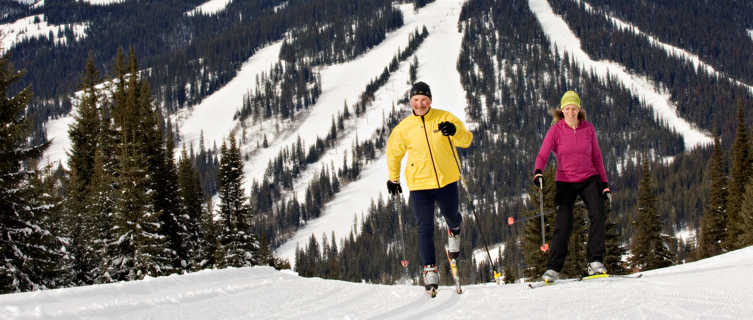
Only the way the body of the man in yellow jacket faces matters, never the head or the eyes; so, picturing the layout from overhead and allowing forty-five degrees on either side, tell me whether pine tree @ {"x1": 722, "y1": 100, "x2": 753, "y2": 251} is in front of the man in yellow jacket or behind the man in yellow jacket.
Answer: behind

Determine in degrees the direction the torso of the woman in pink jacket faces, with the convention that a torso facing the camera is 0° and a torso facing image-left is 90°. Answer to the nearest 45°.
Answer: approximately 0°

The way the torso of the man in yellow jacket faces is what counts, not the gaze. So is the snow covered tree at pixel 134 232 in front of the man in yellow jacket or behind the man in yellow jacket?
behind

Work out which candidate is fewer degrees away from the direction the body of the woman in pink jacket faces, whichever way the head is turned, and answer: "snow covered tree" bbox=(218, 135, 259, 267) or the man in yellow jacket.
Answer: the man in yellow jacket

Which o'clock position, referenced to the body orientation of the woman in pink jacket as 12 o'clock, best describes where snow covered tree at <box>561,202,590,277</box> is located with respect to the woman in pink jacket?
The snow covered tree is roughly at 6 o'clock from the woman in pink jacket.

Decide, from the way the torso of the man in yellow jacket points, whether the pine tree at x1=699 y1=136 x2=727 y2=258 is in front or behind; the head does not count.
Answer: behind

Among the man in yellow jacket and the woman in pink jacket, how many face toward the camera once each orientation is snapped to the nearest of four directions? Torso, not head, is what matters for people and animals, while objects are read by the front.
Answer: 2

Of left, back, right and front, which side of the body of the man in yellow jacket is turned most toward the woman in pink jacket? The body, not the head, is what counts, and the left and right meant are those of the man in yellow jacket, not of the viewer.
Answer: left

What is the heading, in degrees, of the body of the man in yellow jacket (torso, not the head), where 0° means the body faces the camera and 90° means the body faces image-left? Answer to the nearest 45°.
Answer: approximately 0°

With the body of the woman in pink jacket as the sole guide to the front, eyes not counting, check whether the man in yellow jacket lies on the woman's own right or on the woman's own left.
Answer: on the woman's own right
